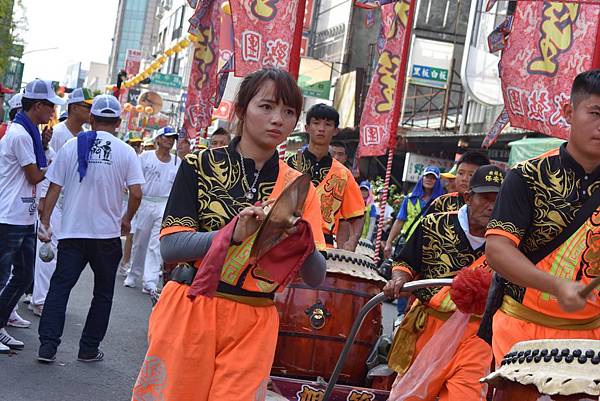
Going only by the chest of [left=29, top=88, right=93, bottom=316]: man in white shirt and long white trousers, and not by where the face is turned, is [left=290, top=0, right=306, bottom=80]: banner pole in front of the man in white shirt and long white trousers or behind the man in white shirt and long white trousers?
in front

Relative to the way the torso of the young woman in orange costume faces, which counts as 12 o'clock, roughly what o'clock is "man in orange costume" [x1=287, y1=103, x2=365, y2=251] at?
The man in orange costume is roughly at 8 o'clock from the young woman in orange costume.

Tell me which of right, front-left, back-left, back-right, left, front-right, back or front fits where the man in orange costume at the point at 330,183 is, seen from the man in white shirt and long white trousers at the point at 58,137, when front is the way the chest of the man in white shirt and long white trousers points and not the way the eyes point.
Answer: front-right

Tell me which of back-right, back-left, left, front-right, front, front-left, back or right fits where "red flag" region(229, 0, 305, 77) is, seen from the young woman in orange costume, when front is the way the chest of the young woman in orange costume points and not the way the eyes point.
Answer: back-left

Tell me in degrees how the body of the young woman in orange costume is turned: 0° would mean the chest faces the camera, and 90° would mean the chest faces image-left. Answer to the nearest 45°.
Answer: approximately 315°

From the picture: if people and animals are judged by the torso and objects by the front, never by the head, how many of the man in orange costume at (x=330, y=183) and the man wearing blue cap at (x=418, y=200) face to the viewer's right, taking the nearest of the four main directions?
0

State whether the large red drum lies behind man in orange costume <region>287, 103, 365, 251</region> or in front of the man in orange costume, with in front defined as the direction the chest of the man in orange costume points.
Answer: in front

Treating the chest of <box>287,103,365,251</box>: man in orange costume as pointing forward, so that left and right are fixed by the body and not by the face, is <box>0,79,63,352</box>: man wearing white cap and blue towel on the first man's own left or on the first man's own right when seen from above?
on the first man's own right
